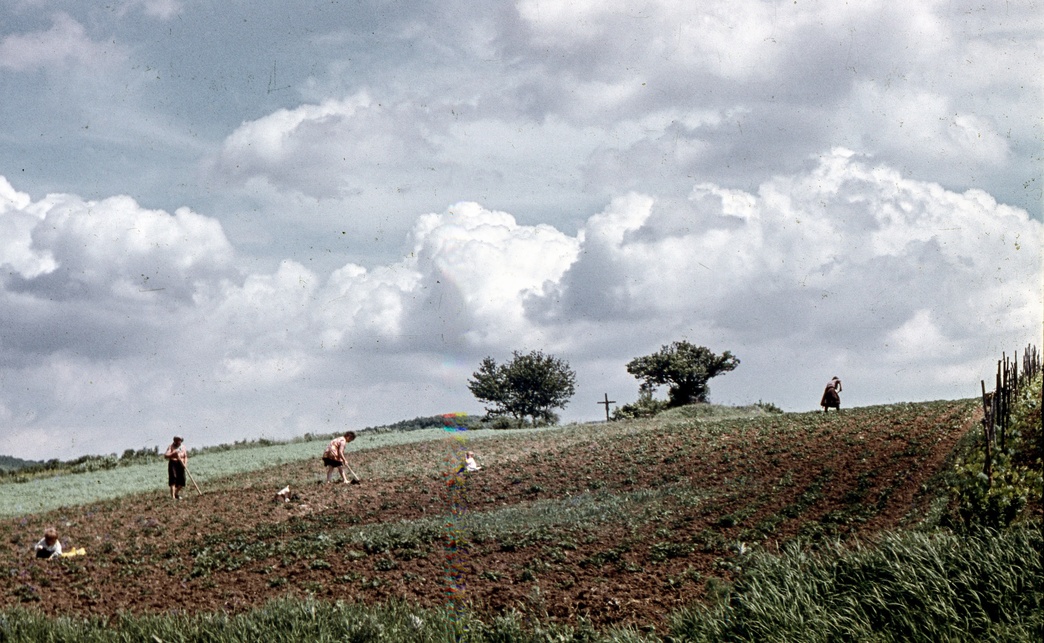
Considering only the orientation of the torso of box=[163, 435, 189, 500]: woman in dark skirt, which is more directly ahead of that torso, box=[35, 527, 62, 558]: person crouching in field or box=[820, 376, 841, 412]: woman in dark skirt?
the person crouching in field

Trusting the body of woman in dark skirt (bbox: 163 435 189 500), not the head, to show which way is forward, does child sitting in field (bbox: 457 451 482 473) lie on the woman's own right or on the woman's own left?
on the woman's own left

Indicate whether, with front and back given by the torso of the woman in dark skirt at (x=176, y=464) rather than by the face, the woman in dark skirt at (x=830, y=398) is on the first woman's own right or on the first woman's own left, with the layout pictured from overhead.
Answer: on the first woman's own left

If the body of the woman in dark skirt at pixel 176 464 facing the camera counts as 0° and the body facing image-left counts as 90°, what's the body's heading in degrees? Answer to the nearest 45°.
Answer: approximately 0°

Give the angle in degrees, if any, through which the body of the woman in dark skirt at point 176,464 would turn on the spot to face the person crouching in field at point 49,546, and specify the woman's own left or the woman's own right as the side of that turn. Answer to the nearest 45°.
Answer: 0° — they already face them

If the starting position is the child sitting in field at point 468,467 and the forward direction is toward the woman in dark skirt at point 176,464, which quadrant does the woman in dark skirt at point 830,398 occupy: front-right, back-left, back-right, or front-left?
back-right

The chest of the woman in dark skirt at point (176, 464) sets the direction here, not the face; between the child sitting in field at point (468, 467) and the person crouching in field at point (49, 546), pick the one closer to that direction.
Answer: the person crouching in field
